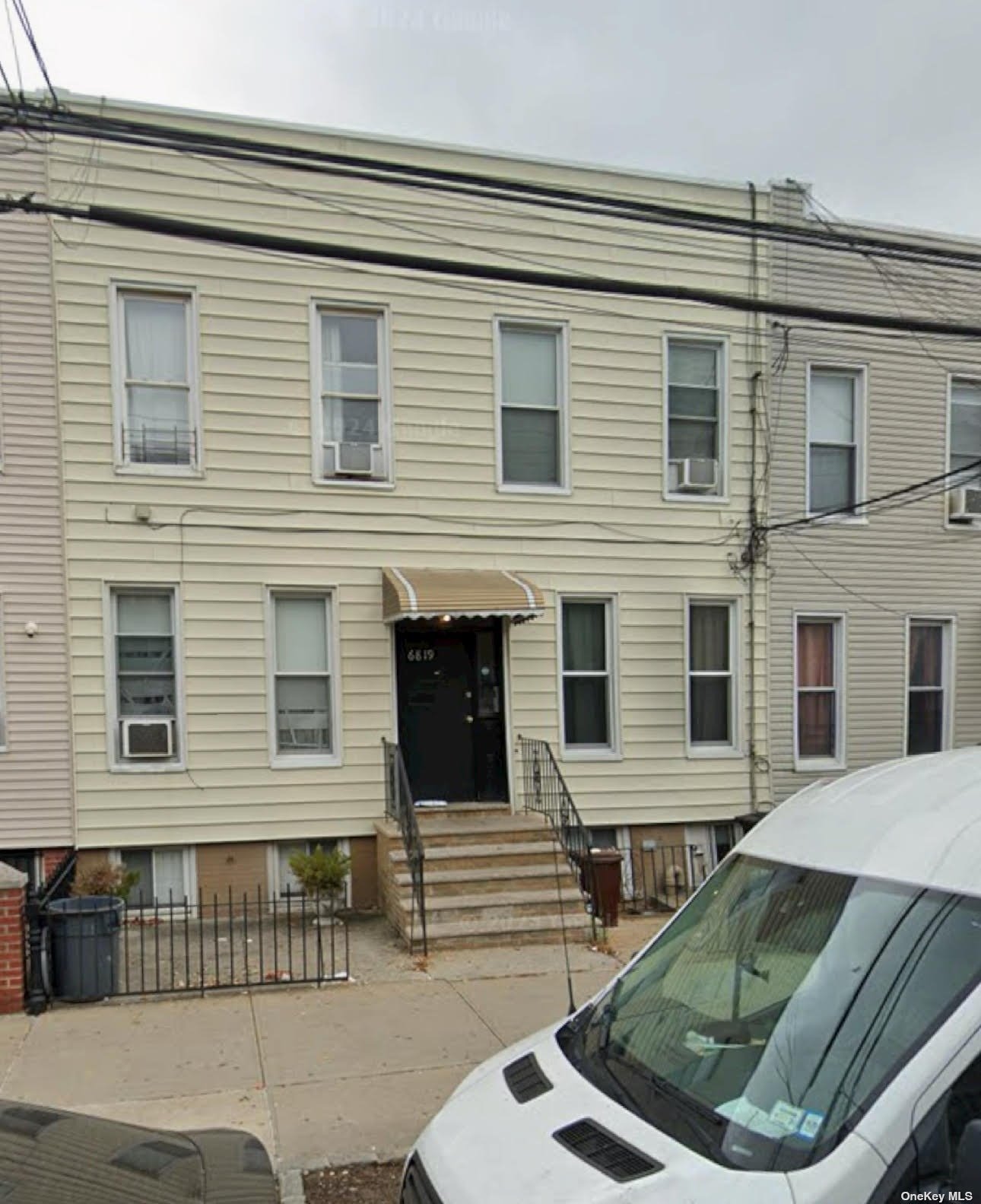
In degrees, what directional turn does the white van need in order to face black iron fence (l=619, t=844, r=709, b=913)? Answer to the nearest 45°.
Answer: approximately 135° to its right

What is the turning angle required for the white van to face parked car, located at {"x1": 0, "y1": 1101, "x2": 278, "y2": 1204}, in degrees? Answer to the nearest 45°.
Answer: approximately 45° to its right

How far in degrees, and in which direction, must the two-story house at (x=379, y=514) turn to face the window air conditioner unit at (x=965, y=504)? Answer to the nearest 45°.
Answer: approximately 90° to its left

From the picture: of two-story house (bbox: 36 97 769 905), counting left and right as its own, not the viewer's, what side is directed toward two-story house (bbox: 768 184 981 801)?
left

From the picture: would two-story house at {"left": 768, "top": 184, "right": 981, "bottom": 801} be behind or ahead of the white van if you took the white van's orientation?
behind
